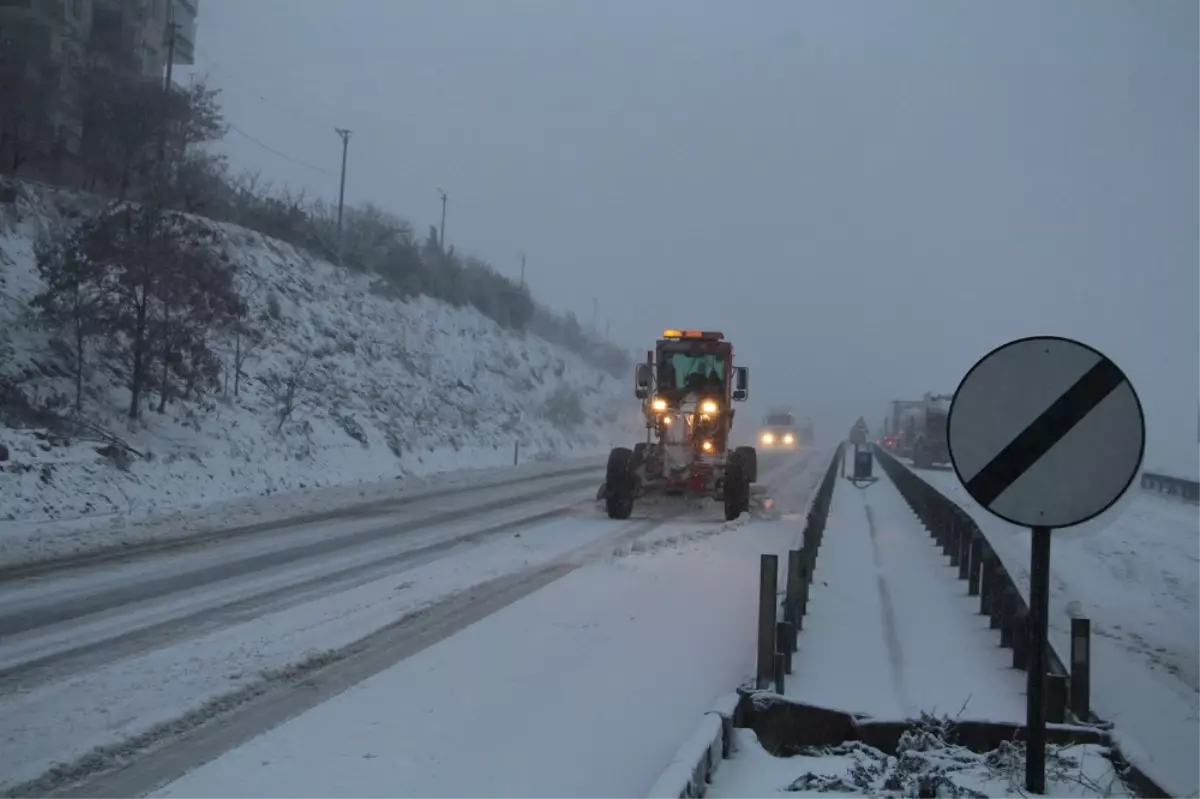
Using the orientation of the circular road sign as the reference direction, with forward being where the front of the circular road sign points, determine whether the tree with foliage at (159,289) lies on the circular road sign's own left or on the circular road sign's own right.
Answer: on the circular road sign's own right

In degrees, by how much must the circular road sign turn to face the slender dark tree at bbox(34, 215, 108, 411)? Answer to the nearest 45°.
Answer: approximately 135° to its right

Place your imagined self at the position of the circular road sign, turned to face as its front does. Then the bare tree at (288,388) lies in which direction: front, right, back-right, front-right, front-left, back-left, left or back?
back-right

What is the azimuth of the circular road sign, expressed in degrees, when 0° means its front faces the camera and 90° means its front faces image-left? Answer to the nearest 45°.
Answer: approximately 0°

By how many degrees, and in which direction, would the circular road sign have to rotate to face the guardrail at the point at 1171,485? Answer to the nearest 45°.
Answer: approximately 180°
